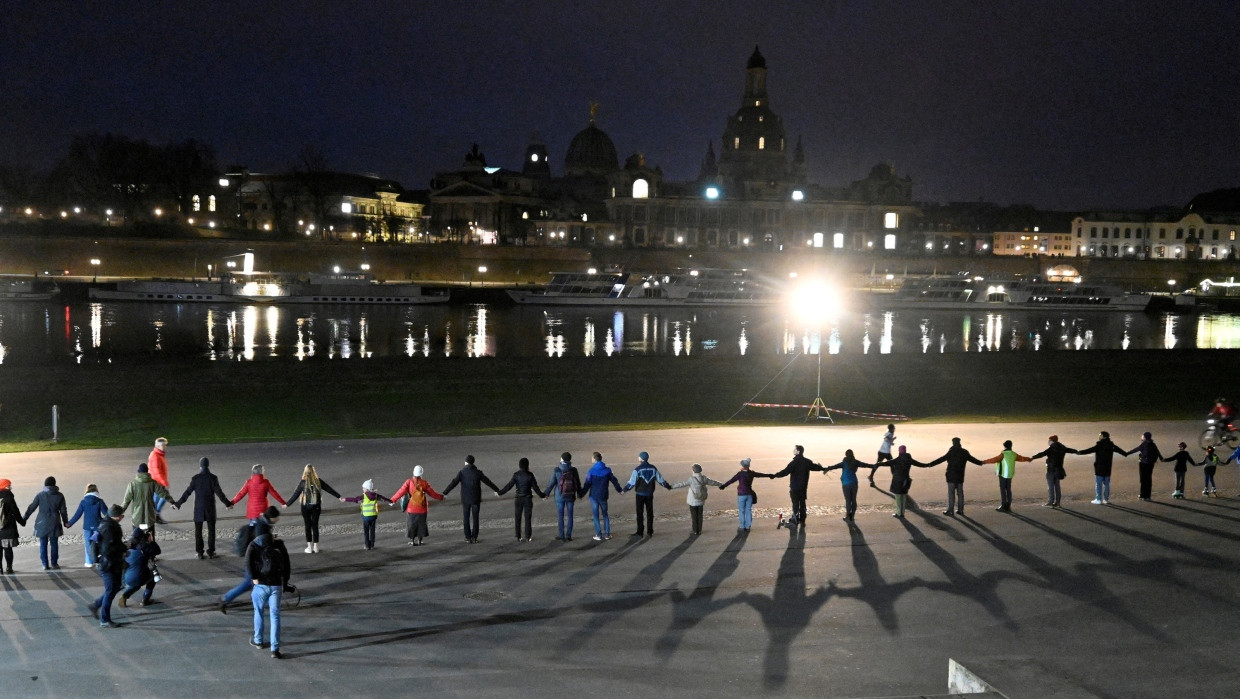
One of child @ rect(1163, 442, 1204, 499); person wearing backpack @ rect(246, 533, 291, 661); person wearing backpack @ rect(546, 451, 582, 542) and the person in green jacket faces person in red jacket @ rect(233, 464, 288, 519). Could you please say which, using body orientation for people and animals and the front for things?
person wearing backpack @ rect(246, 533, 291, 661)

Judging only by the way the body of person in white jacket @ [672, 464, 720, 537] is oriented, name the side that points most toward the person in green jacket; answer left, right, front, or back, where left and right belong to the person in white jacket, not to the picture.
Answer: left

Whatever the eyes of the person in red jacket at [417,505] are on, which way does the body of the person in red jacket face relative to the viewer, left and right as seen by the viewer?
facing away from the viewer

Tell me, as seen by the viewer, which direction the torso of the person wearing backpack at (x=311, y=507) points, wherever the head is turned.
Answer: away from the camera

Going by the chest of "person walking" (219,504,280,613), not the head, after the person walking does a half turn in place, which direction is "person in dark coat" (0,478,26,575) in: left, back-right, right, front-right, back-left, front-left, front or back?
front-right

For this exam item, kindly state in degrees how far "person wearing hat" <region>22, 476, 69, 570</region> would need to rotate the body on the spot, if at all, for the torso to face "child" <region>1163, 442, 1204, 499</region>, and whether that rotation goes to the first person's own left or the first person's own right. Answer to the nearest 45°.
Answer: approximately 90° to the first person's own right

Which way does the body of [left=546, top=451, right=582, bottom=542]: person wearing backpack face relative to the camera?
away from the camera

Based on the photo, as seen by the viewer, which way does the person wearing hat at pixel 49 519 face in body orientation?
away from the camera

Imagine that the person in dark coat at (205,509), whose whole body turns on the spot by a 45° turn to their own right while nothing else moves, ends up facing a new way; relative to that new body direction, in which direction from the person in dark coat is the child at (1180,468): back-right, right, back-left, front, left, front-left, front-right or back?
front-right

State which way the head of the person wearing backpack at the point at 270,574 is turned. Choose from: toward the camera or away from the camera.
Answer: away from the camera

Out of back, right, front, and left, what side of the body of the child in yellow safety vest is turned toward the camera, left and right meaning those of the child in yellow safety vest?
back

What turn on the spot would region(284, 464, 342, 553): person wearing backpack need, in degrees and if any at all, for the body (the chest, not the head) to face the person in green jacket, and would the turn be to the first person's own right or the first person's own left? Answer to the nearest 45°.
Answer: approximately 90° to the first person's own left

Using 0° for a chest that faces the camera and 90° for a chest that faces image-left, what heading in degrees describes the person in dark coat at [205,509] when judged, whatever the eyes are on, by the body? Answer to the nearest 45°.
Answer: approximately 180°

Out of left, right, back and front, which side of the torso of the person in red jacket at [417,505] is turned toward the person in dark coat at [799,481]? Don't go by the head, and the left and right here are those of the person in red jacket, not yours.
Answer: right
